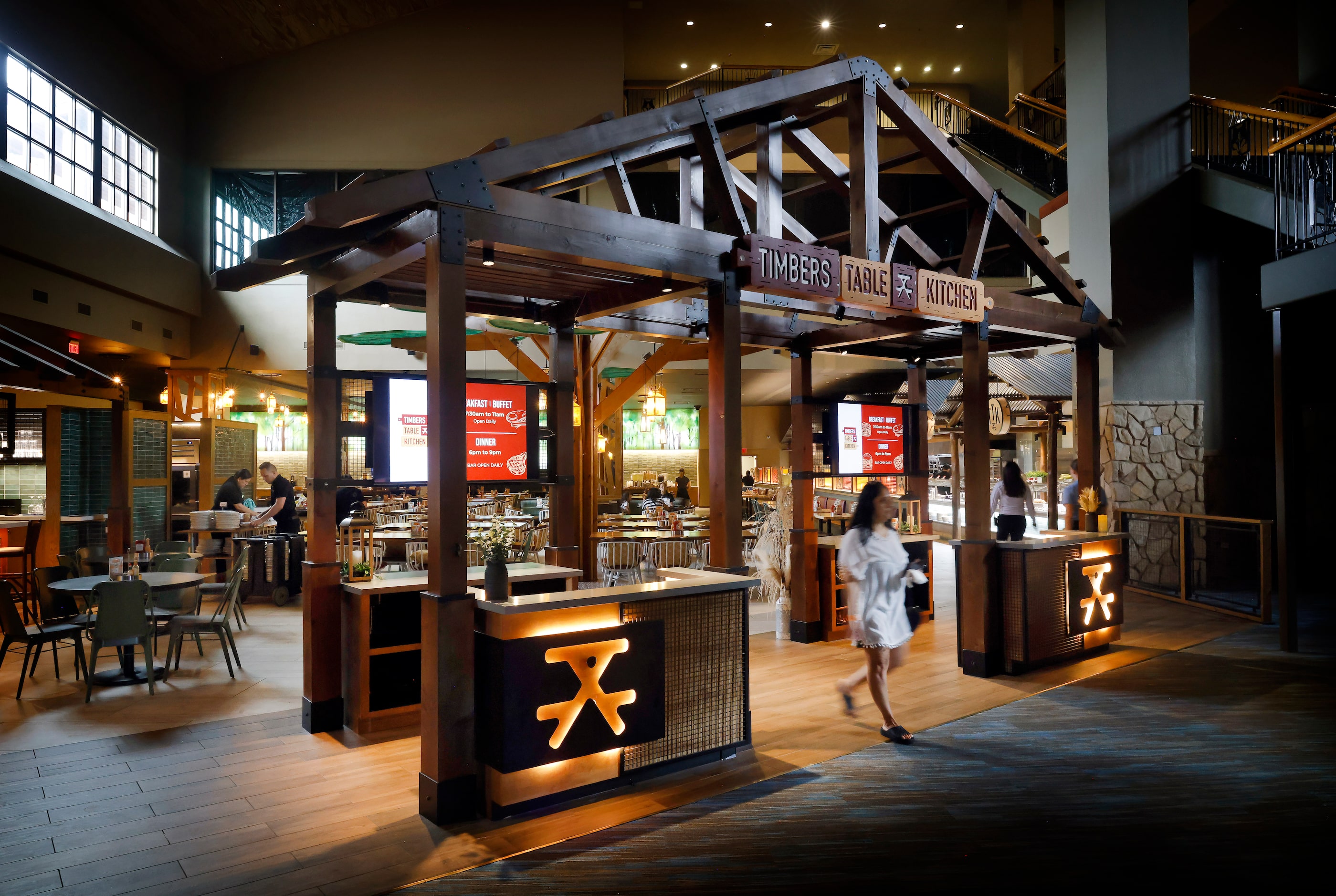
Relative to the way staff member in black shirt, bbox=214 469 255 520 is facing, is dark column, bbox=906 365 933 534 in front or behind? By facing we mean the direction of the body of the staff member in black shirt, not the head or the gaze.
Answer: in front

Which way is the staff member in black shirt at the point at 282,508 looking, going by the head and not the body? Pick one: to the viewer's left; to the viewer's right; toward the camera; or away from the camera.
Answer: to the viewer's left

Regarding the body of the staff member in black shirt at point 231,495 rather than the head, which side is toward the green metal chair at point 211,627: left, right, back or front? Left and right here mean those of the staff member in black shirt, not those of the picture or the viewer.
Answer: right

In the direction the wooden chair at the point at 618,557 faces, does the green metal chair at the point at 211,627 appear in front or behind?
behind

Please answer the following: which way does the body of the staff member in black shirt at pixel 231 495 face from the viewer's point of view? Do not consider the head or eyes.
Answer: to the viewer's right

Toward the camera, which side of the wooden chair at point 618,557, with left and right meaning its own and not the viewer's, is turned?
back

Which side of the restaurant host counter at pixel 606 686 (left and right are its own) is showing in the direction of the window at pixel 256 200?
back

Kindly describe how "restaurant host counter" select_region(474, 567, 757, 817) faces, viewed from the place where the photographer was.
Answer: facing the viewer and to the right of the viewer

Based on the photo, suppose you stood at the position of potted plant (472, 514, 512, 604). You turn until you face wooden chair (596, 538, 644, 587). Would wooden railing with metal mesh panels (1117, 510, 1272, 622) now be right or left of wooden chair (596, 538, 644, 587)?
right

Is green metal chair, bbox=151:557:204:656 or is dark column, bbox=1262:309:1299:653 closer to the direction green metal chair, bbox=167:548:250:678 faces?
the green metal chair

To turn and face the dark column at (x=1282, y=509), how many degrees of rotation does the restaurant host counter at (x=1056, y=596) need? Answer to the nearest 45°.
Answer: approximately 90° to its left

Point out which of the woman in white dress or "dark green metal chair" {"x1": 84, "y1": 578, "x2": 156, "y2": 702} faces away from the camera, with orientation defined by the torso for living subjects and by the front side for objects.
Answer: the dark green metal chair

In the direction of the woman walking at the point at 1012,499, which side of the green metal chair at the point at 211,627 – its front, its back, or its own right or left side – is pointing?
back

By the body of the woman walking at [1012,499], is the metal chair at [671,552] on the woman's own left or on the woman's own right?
on the woman's own left

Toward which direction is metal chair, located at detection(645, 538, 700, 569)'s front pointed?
away from the camera
